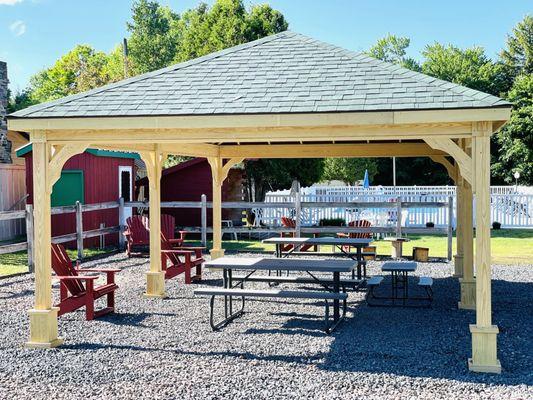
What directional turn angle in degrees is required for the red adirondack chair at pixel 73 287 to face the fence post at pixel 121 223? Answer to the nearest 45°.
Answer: approximately 135° to its left

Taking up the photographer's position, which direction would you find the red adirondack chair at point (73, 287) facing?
facing the viewer and to the right of the viewer

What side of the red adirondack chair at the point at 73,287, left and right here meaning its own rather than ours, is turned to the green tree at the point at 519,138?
left

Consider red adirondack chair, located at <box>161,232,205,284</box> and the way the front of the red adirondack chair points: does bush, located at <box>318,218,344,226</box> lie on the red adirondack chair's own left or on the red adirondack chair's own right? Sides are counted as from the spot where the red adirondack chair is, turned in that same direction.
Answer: on the red adirondack chair's own left

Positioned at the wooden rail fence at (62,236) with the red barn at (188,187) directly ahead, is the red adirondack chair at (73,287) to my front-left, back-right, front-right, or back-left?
back-right

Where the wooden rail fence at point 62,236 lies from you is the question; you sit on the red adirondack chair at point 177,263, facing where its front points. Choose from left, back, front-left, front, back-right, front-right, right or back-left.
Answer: back

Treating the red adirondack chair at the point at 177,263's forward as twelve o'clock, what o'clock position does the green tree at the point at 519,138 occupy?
The green tree is roughly at 9 o'clock from the red adirondack chair.

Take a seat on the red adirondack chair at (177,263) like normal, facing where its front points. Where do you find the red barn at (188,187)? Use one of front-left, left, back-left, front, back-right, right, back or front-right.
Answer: back-left

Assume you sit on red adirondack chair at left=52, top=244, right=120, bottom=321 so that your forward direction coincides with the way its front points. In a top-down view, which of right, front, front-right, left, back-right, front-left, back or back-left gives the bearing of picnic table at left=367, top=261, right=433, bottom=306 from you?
front-left

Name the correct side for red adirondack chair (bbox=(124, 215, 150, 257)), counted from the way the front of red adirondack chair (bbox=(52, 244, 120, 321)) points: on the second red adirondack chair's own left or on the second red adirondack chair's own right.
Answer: on the second red adirondack chair's own left

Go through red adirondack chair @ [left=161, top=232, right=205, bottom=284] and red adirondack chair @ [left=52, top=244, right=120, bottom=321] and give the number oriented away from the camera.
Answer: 0

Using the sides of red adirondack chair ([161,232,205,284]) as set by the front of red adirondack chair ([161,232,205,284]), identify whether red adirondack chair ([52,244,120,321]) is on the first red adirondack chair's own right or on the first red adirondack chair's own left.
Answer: on the first red adirondack chair's own right

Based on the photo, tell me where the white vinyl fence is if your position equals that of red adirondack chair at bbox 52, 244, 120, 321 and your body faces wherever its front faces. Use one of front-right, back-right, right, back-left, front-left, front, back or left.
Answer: left

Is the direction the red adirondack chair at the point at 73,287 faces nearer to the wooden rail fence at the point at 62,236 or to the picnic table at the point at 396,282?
the picnic table
